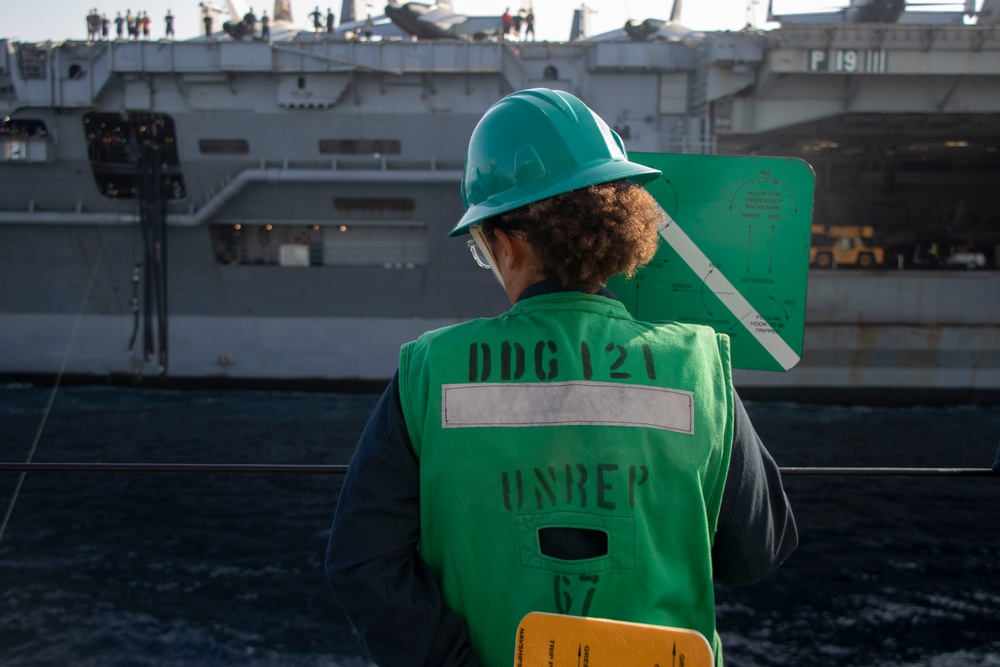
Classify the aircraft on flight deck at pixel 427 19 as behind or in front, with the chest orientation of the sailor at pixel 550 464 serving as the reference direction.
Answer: in front

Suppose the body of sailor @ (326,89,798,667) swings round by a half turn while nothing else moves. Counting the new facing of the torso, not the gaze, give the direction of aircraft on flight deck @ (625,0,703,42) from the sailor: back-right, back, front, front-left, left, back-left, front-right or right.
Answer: back

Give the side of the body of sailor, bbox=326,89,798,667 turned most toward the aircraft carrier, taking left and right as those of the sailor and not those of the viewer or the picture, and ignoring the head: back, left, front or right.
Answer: front

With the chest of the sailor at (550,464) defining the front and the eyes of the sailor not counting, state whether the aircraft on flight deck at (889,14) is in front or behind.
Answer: in front

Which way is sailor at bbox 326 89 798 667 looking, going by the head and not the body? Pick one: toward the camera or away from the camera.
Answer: away from the camera

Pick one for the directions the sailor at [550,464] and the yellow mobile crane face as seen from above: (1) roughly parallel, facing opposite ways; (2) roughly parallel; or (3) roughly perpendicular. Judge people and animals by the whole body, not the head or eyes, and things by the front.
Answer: roughly perpendicular

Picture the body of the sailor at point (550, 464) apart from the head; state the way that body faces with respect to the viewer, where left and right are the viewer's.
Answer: facing away from the viewer
